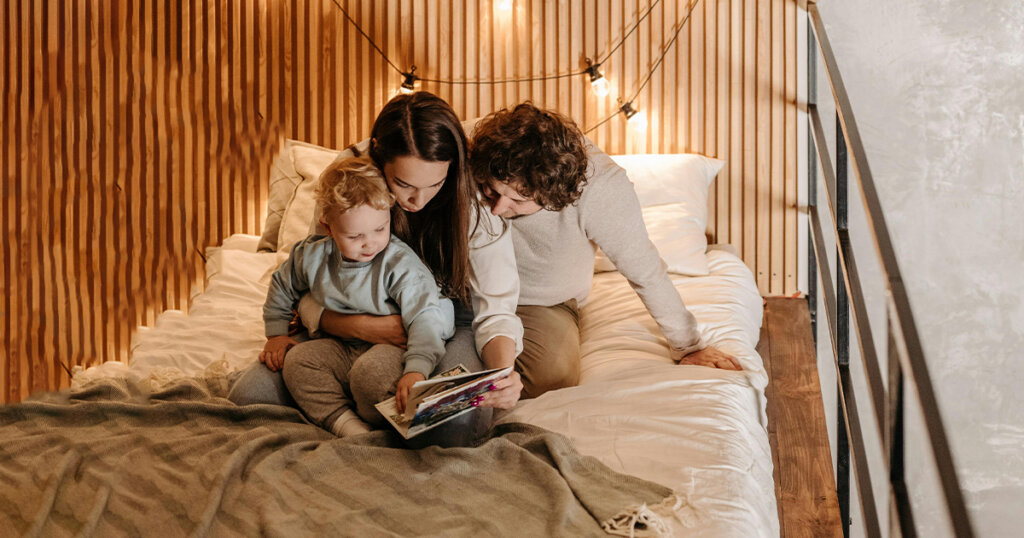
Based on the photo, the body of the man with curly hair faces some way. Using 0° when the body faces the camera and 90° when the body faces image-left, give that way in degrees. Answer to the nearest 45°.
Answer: approximately 45°

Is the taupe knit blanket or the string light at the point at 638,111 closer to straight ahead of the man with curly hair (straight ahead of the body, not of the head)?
the taupe knit blanket

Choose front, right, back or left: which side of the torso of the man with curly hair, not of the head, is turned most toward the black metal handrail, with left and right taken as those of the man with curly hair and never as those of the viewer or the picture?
left

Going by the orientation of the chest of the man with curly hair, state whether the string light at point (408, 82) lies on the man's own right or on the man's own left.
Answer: on the man's own right

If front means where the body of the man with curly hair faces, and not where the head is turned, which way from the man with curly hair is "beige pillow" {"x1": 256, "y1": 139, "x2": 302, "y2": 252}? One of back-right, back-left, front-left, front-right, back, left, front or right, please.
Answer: right

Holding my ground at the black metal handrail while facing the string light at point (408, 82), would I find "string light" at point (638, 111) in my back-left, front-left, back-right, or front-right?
front-right

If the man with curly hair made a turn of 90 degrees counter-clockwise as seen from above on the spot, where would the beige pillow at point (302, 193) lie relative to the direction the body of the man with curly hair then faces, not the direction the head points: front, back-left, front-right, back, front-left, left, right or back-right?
back

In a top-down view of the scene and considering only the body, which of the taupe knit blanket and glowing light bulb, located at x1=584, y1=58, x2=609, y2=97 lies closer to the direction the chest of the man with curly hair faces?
the taupe knit blanket

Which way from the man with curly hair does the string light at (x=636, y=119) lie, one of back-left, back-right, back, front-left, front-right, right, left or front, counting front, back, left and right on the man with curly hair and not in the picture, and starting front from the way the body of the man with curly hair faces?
back-right

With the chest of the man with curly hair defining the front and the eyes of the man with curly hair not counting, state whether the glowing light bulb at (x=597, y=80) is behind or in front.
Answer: behind
